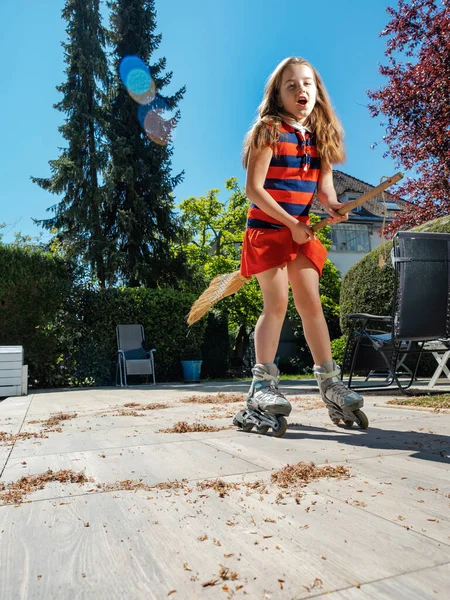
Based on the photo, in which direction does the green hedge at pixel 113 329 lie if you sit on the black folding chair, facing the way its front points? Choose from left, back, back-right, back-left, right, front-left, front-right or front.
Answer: front

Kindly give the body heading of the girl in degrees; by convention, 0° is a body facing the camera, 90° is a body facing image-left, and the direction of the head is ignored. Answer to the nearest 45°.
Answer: approximately 315°

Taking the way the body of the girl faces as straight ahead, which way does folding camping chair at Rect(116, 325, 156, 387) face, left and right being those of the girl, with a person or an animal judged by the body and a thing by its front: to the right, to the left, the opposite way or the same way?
the same way

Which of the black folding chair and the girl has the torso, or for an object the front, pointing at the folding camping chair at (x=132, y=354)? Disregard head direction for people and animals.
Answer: the black folding chair

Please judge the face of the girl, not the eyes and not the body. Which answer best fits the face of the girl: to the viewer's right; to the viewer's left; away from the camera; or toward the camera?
toward the camera

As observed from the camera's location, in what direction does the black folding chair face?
facing away from the viewer and to the left of the viewer

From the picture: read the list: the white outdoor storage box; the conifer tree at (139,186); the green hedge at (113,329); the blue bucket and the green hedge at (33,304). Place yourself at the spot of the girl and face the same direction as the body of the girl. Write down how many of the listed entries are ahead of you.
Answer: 0

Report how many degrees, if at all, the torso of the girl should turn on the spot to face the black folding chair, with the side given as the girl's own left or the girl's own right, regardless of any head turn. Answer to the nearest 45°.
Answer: approximately 90° to the girl's own left

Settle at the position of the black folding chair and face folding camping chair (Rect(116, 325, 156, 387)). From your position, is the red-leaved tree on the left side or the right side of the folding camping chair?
right

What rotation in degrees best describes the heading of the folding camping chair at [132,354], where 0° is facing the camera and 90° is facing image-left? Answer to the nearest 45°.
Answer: approximately 315°

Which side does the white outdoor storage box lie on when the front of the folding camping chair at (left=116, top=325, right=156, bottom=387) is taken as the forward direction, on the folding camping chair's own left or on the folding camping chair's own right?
on the folding camping chair's own right

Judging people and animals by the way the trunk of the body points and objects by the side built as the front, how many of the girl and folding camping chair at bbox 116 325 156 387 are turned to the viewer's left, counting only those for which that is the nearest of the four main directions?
0

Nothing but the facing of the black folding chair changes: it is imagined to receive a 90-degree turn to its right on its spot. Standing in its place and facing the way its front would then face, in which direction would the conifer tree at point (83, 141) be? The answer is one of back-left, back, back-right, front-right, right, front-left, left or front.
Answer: left

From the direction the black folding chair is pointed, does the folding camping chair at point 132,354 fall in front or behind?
in front
